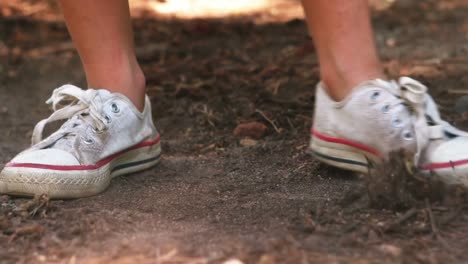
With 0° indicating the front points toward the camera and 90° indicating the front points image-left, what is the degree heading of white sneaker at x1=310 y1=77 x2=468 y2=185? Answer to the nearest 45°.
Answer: approximately 315°

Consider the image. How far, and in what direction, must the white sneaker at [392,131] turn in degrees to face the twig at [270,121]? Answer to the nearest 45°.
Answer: approximately 180°

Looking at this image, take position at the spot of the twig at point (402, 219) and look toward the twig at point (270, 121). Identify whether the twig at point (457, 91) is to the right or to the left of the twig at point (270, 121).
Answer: right
